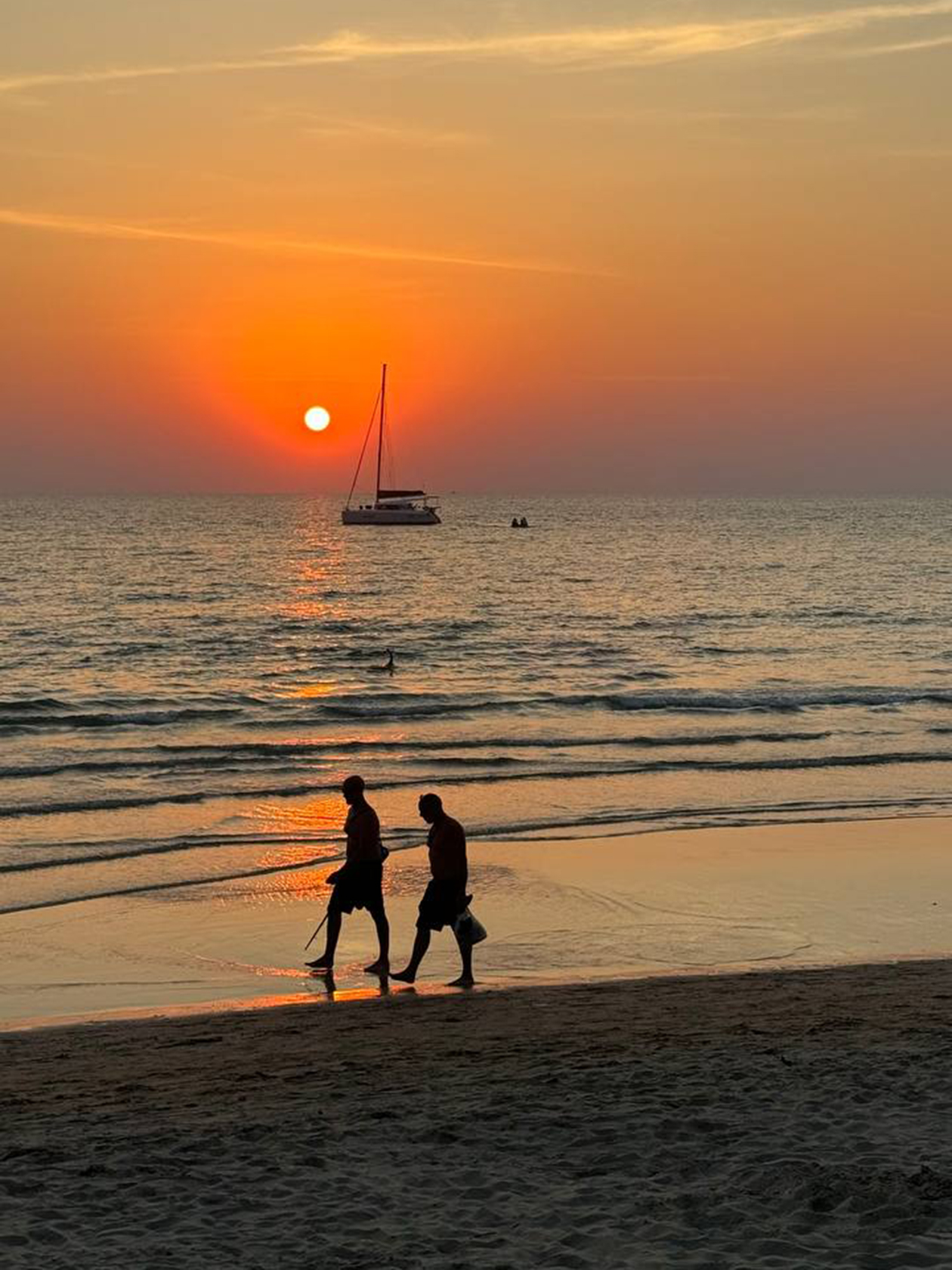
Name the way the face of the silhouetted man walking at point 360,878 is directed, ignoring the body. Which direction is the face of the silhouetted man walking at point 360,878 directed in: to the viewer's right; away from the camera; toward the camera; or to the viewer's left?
to the viewer's left

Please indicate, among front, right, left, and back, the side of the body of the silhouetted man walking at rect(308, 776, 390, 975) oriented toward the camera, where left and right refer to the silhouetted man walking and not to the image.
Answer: left

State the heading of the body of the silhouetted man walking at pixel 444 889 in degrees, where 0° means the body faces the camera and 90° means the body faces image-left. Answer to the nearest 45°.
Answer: approximately 90°

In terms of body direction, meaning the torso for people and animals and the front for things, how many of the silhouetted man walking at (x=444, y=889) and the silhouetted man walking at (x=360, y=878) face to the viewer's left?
2

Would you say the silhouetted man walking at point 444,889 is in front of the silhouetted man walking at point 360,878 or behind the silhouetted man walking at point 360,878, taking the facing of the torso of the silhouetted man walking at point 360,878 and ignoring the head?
behind

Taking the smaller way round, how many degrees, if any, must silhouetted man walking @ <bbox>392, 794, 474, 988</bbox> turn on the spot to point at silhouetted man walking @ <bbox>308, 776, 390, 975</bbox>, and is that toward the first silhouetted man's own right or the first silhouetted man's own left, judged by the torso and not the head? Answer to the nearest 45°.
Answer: approximately 45° to the first silhouetted man's own right
